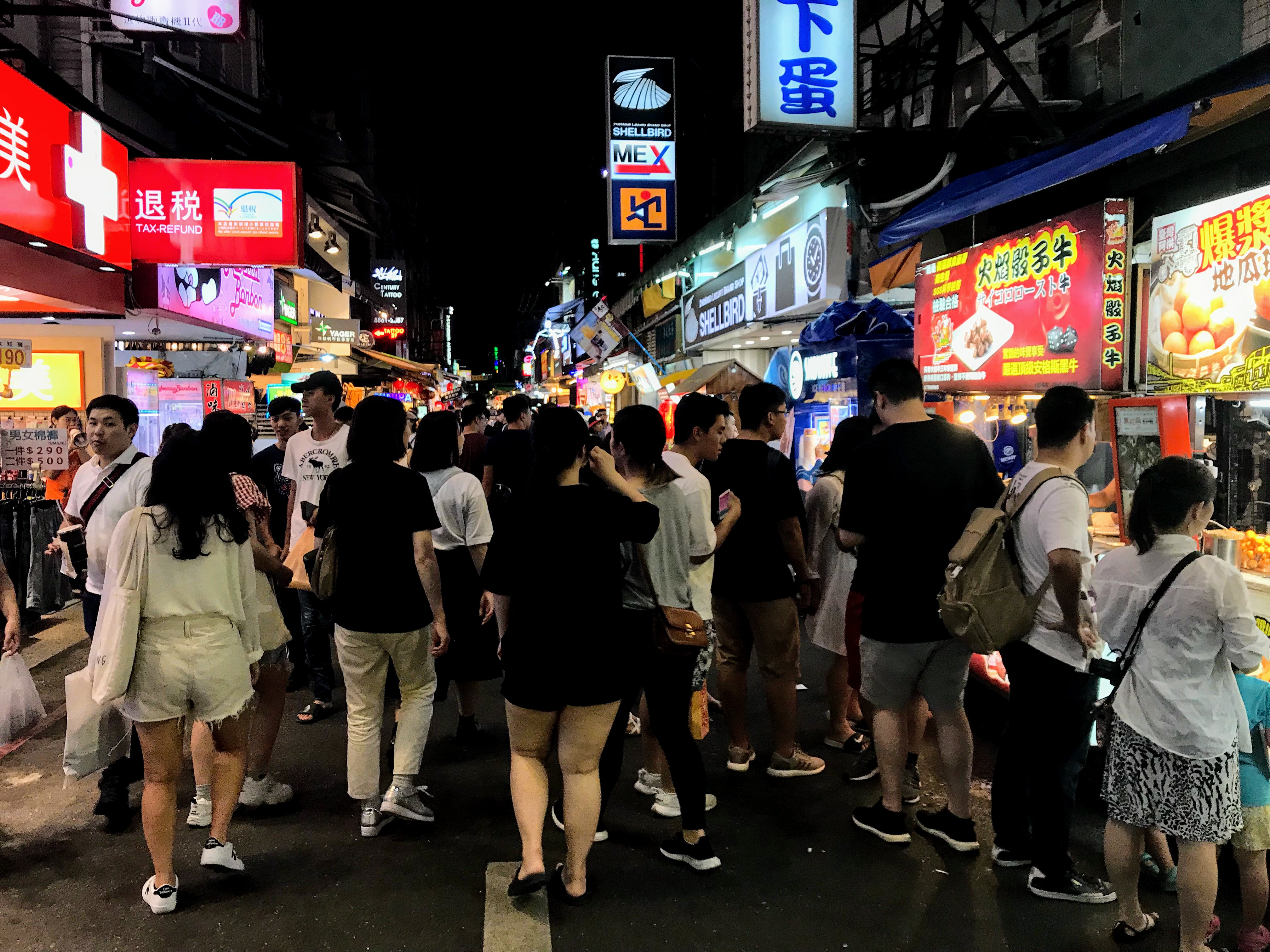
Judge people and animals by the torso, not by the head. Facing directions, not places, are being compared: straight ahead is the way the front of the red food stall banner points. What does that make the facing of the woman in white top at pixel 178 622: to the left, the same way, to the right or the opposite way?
to the right

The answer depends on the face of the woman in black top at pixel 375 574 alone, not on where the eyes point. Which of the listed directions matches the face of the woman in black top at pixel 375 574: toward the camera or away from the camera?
away from the camera

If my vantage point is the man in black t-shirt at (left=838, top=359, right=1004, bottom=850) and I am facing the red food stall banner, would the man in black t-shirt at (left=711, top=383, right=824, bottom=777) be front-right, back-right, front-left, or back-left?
front-left

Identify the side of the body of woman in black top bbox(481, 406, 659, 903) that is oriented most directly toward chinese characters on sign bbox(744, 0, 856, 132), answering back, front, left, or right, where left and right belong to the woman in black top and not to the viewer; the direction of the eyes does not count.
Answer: front

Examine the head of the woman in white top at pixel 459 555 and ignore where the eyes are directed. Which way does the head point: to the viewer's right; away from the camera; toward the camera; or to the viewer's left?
away from the camera

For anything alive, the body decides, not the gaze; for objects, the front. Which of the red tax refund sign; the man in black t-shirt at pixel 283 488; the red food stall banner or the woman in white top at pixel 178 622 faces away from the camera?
the woman in white top

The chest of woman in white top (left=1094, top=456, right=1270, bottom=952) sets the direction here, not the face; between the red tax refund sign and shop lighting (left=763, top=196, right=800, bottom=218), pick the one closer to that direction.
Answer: the shop lighting

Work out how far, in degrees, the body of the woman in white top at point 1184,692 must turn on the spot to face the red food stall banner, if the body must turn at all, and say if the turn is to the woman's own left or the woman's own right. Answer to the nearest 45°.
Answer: approximately 45° to the woman's own left

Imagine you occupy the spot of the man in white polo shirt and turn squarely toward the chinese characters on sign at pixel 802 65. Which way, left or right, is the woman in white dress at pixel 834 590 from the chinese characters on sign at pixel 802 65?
right

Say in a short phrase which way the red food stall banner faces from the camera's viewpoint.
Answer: facing the viewer and to the left of the viewer

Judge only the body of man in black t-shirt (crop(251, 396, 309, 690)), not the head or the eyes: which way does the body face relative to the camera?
toward the camera

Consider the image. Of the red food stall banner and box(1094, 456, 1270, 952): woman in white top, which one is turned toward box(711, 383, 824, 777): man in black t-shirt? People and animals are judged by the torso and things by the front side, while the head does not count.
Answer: the red food stall banner

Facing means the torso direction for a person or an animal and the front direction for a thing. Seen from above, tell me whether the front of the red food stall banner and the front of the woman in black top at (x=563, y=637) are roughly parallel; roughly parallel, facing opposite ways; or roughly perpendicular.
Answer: roughly perpendicular

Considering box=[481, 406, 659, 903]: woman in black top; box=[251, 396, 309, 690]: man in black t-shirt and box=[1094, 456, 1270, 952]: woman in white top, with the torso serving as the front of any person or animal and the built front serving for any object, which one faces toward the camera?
the man in black t-shirt

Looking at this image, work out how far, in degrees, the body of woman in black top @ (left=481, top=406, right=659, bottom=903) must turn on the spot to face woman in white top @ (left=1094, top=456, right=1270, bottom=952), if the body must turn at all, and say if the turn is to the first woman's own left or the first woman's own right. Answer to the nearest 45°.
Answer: approximately 90° to the first woman's own right

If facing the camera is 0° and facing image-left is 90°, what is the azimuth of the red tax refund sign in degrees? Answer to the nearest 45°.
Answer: approximately 0°

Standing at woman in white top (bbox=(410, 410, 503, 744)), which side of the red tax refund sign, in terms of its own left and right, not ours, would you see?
front

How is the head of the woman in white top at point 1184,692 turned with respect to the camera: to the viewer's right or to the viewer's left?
to the viewer's right

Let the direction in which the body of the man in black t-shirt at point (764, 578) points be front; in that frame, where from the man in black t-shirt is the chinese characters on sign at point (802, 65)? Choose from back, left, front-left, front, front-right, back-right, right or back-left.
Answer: front-left
